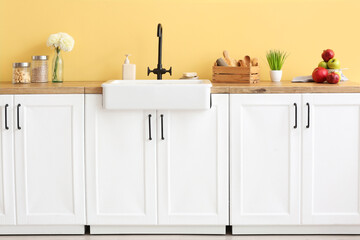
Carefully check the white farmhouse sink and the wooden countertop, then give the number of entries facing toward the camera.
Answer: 2

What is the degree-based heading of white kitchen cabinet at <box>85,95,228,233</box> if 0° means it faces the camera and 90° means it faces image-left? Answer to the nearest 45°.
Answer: approximately 0°

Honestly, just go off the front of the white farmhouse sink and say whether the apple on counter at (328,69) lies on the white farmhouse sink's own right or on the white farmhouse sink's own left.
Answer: on the white farmhouse sink's own left

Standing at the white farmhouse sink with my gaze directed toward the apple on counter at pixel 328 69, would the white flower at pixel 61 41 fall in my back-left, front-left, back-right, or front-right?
back-left

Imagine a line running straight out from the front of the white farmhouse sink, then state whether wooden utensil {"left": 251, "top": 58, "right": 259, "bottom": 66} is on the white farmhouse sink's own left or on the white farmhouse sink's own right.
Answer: on the white farmhouse sink's own left

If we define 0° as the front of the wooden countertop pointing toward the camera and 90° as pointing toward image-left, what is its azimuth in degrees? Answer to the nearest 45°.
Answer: approximately 0°
